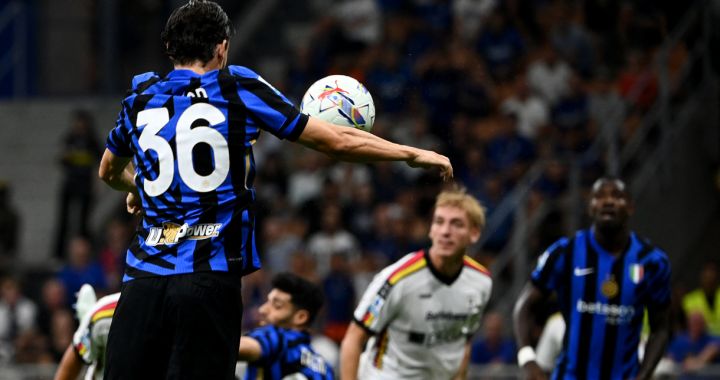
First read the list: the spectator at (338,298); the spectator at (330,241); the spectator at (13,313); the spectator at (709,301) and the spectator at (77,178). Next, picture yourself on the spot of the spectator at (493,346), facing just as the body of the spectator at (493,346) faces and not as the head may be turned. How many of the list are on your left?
1

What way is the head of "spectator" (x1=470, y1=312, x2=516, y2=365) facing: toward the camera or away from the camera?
toward the camera

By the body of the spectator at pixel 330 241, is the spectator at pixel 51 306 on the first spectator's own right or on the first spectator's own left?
on the first spectator's own right

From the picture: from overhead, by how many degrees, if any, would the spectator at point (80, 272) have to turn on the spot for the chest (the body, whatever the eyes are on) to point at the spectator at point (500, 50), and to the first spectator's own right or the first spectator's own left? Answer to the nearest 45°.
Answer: approximately 90° to the first spectator's own left

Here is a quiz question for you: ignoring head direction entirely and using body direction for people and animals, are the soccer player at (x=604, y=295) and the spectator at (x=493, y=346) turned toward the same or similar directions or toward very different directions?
same or similar directions

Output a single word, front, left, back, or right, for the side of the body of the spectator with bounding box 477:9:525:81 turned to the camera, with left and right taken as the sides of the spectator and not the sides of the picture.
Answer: front

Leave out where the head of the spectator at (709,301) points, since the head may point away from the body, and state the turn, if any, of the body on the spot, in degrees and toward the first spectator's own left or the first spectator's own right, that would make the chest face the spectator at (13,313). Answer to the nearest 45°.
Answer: approximately 90° to the first spectator's own right

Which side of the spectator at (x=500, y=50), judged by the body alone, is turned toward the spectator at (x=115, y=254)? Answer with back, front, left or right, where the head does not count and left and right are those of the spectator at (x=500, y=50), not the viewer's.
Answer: right

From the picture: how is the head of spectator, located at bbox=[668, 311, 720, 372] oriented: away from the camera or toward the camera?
toward the camera

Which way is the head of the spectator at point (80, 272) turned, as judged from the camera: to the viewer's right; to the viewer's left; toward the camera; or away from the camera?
toward the camera

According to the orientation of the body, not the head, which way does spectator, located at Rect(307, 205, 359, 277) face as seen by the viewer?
toward the camera

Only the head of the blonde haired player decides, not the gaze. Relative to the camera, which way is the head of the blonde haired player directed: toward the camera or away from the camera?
toward the camera
